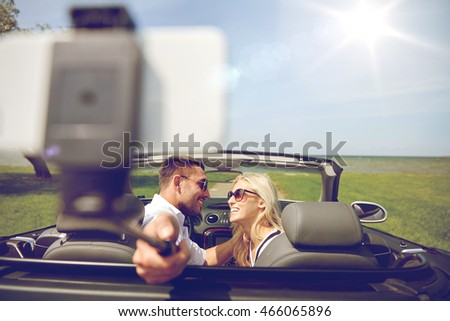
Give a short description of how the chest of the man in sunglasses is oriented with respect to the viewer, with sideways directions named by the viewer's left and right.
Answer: facing to the right of the viewer

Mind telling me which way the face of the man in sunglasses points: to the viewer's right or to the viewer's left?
to the viewer's right

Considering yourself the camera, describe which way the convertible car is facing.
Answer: facing away from the viewer

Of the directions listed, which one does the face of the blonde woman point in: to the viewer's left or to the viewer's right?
to the viewer's left
